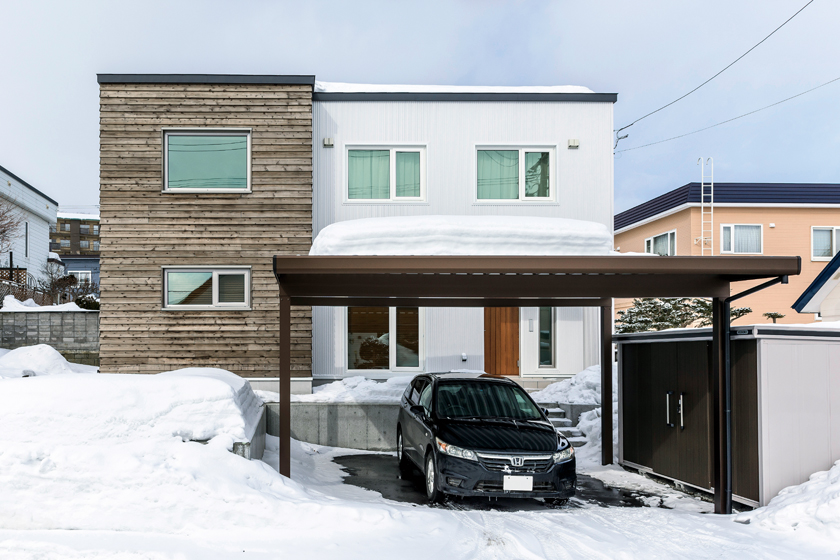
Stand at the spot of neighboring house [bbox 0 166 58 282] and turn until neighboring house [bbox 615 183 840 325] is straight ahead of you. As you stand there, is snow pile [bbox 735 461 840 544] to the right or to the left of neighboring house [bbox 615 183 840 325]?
right

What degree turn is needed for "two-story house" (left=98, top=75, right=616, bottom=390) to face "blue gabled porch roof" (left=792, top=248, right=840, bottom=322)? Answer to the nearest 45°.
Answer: approximately 90° to its left

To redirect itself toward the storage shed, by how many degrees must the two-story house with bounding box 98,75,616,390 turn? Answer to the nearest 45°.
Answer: approximately 45° to its left

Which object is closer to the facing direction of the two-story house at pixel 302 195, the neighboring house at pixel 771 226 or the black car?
the black car

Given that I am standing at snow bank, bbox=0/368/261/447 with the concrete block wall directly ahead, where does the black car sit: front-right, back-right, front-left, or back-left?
back-right

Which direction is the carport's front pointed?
toward the camera

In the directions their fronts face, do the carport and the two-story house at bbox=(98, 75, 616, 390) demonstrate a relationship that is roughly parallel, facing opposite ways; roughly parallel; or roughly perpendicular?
roughly parallel

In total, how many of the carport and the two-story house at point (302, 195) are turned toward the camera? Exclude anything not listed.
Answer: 2

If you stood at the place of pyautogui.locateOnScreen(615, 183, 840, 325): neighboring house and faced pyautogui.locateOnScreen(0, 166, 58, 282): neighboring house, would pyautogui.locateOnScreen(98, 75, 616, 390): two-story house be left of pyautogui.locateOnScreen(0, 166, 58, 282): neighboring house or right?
left

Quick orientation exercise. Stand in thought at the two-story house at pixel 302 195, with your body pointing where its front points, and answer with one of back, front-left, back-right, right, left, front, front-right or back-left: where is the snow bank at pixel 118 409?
front

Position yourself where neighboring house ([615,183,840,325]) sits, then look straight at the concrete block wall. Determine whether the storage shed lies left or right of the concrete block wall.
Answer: left

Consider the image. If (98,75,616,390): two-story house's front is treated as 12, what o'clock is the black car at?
The black car is roughly at 11 o'clock from the two-story house.

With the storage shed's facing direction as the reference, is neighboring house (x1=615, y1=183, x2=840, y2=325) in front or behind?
behind

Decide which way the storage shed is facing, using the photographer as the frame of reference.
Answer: facing the viewer and to the left of the viewer

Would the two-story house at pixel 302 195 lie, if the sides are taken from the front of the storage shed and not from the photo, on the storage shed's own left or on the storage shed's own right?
on the storage shed's own right
